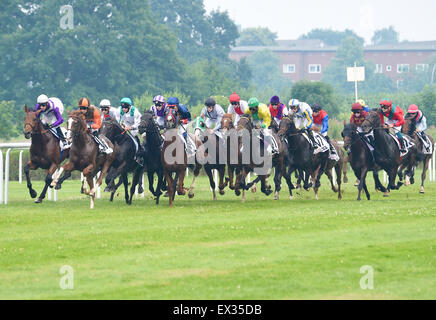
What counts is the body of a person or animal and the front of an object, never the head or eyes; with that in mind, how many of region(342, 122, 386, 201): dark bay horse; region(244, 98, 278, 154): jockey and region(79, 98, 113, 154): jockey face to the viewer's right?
0

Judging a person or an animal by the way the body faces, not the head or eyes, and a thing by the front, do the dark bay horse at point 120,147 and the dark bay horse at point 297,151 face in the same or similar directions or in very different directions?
same or similar directions

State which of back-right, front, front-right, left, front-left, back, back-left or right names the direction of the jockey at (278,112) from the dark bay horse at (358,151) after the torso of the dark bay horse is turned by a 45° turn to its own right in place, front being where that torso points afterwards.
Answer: front

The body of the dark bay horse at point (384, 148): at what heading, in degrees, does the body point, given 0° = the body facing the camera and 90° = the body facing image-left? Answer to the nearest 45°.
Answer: approximately 45°

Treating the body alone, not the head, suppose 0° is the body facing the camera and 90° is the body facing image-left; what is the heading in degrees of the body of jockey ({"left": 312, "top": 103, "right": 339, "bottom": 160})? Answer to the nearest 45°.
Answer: approximately 45°

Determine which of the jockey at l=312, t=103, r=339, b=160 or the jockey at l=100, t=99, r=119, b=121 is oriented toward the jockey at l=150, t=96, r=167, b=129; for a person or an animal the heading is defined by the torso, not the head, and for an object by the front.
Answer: the jockey at l=312, t=103, r=339, b=160

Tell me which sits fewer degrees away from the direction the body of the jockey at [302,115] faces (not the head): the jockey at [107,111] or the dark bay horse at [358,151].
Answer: the jockey

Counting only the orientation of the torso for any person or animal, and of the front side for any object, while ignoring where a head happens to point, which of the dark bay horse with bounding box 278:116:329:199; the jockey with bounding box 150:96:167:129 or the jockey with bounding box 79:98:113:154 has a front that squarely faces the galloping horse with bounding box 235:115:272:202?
the dark bay horse

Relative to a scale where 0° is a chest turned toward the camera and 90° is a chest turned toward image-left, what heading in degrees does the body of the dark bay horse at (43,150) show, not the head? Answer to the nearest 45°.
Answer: approximately 45°

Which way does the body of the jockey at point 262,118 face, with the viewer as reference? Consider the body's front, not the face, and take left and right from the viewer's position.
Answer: facing the viewer and to the left of the viewer

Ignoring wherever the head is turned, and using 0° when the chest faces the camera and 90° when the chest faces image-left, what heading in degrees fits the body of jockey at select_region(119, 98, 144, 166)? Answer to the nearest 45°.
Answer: approximately 45°

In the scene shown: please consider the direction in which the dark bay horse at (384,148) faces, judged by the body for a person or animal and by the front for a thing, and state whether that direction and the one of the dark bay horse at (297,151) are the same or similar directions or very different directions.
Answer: same or similar directions
